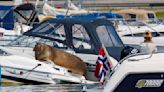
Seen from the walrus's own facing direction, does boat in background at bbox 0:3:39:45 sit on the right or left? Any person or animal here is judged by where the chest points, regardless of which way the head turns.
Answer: on its right

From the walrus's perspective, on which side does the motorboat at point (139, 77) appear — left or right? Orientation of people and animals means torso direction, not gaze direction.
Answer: on its left

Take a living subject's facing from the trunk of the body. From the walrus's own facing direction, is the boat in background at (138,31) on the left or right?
on its right

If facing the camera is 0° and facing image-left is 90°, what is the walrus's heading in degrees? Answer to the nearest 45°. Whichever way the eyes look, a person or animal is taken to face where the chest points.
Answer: approximately 90°
